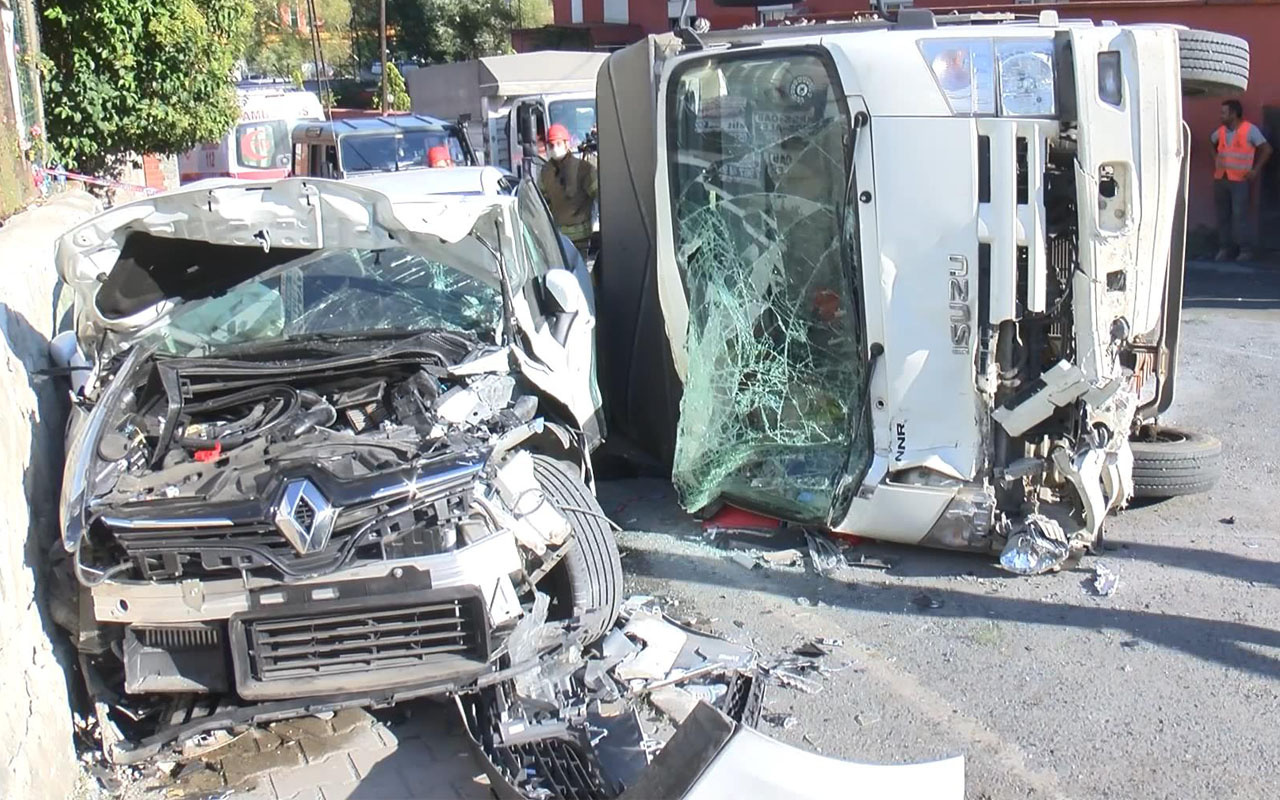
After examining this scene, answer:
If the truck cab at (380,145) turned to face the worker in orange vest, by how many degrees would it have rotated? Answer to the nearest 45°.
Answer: approximately 45° to its left

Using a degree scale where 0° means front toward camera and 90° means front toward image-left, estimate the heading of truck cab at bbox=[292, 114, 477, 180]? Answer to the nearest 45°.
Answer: approximately 315°

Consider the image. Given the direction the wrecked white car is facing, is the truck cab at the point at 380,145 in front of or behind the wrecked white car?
behind

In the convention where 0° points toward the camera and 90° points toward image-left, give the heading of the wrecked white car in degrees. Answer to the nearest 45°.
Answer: approximately 0°

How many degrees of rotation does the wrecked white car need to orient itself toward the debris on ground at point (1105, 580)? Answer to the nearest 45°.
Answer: approximately 90° to its left

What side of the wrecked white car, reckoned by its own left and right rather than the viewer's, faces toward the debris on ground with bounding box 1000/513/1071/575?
left

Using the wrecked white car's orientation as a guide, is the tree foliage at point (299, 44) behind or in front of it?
behind

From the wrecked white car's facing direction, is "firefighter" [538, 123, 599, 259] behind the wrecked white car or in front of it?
behind
